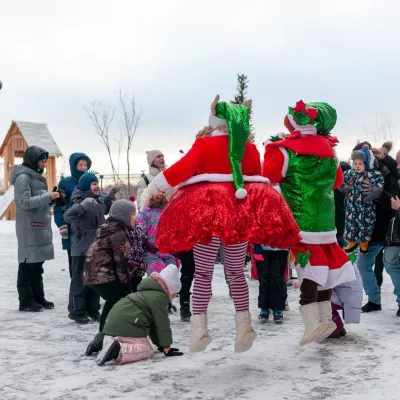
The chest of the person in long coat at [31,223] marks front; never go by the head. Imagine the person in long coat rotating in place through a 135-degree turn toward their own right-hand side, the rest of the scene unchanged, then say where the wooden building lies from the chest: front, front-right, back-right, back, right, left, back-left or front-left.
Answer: back-right

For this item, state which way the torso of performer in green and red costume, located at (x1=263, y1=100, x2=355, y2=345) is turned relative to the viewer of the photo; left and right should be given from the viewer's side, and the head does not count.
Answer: facing away from the viewer and to the left of the viewer

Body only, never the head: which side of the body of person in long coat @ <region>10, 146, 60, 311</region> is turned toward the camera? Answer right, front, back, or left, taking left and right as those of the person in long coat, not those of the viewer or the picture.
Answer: right

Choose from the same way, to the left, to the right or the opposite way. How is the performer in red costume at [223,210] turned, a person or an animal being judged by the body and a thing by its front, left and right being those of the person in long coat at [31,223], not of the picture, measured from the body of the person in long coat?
to the left

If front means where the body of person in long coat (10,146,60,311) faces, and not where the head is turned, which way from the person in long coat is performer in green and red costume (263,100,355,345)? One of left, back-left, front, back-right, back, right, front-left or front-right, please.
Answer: front-right

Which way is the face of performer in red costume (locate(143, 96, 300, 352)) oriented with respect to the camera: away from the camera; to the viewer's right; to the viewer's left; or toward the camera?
away from the camera

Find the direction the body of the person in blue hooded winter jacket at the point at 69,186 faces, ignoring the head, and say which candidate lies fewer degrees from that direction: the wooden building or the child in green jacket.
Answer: the child in green jacket

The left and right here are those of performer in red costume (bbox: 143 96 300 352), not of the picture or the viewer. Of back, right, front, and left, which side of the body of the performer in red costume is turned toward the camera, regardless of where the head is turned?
back

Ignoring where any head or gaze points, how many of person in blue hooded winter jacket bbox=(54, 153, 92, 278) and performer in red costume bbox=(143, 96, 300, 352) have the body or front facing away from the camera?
1
